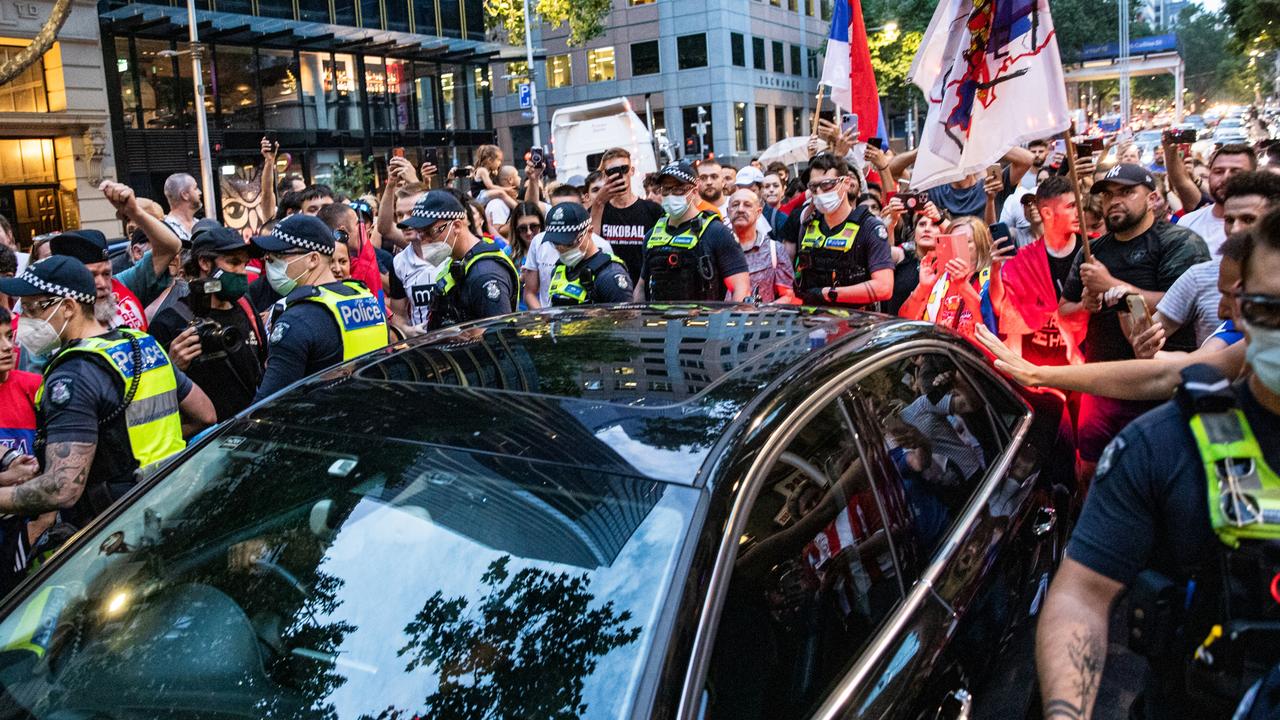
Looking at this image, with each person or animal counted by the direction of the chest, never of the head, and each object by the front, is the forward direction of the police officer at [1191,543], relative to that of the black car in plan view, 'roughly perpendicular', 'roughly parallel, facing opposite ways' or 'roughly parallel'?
roughly parallel

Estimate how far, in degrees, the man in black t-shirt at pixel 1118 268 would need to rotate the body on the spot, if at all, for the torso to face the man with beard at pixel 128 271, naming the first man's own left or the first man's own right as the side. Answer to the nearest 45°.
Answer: approximately 45° to the first man's own right

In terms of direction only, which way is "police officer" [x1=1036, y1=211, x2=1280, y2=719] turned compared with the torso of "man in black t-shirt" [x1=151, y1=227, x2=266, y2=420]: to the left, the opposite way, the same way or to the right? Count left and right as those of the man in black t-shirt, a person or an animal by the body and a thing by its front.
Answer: to the right

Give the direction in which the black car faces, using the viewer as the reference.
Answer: facing the viewer and to the left of the viewer

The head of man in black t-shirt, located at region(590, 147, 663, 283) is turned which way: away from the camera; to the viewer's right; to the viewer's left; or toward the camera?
toward the camera

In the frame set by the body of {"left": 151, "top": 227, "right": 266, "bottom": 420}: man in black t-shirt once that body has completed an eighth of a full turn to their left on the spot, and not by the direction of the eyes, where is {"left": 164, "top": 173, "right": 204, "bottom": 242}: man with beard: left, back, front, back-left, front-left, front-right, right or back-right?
left
